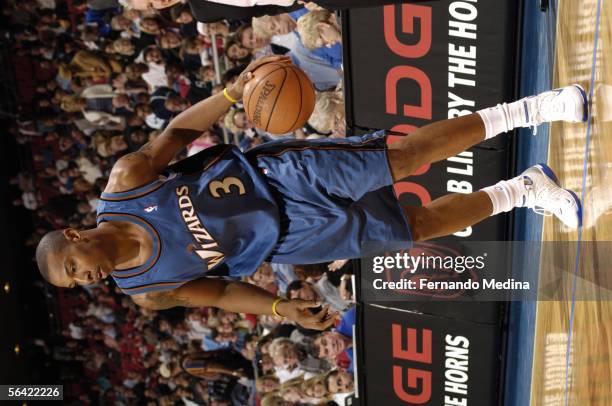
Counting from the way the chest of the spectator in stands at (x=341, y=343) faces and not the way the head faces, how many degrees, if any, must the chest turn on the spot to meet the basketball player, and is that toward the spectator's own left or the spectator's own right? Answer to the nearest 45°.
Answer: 0° — they already face them

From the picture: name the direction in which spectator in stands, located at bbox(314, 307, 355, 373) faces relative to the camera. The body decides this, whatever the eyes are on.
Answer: toward the camera

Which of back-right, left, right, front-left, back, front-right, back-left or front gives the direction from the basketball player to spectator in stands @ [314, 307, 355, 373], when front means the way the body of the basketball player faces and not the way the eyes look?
back

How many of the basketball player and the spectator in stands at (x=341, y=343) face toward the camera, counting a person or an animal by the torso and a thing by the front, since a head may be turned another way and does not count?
2

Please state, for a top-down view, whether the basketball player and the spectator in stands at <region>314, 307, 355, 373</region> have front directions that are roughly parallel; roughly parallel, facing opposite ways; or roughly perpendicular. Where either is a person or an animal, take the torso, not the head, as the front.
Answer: roughly parallel
